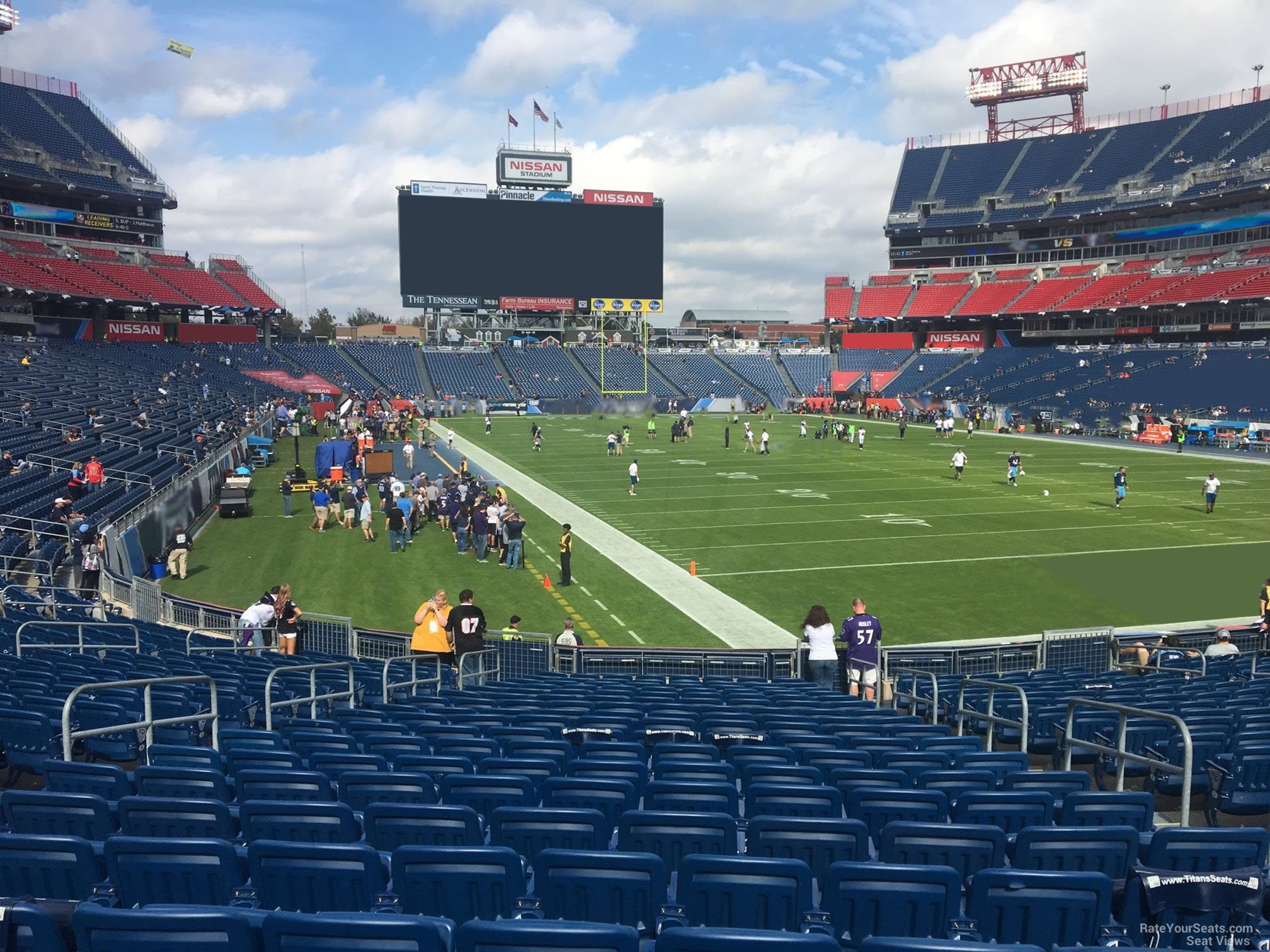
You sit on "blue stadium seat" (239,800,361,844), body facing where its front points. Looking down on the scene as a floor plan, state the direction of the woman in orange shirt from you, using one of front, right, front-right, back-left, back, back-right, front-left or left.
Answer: front

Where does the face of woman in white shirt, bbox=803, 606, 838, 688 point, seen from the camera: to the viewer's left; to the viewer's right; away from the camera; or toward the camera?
away from the camera

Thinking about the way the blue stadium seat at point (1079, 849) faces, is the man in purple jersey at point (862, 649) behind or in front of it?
in front

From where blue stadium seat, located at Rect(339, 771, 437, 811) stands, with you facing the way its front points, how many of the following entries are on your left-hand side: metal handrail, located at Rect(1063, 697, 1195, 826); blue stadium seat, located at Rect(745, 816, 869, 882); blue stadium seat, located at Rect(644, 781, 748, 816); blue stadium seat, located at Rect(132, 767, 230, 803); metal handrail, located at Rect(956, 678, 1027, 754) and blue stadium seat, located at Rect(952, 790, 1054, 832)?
1

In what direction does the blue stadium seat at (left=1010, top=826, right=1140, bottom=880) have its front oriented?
away from the camera

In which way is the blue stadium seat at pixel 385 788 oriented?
away from the camera

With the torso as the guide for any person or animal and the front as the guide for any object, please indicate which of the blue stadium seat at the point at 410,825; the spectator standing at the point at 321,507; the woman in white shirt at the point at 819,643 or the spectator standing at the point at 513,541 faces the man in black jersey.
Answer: the blue stadium seat

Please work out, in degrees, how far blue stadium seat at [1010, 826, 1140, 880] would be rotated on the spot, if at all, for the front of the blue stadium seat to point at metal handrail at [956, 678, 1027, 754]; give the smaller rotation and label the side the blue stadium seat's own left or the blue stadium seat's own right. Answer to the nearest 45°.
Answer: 0° — it already faces it

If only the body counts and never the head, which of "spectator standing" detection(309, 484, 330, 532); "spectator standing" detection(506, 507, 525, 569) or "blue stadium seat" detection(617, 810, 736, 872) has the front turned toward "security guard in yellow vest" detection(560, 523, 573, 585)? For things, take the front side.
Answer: the blue stadium seat

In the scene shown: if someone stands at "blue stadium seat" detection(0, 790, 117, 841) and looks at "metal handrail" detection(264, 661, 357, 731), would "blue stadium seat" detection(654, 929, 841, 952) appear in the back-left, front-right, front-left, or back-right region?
back-right

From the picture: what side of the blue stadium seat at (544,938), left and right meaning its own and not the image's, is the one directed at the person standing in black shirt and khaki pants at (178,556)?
front

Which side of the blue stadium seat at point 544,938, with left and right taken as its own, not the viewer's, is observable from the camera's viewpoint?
back
